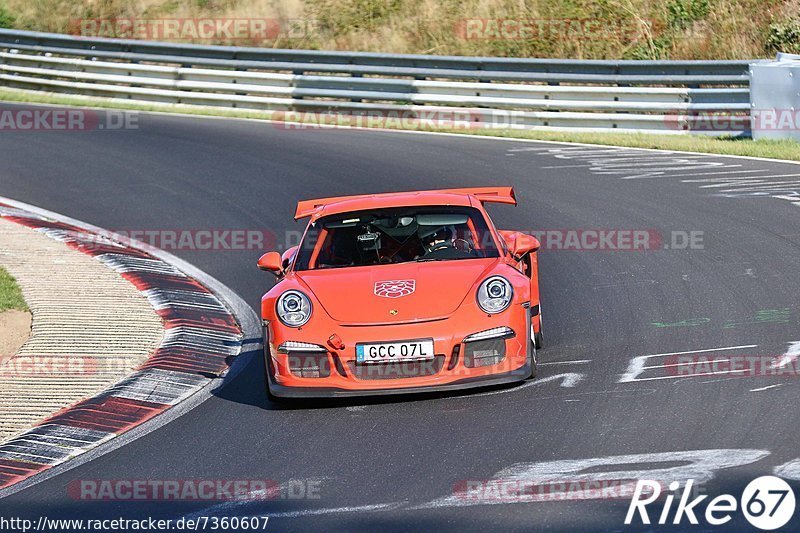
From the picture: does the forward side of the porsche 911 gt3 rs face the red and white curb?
no

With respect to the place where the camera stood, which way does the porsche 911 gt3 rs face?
facing the viewer

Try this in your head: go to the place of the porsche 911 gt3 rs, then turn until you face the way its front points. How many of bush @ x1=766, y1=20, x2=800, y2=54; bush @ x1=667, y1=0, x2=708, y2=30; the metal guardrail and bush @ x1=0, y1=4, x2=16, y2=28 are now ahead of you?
0

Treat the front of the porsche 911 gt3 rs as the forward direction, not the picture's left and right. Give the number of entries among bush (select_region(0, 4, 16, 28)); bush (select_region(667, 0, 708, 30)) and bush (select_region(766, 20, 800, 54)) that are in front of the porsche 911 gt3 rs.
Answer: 0

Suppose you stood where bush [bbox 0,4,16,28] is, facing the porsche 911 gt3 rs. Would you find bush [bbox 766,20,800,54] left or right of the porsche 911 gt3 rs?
left

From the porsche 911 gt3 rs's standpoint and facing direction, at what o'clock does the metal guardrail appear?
The metal guardrail is roughly at 6 o'clock from the porsche 911 gt3 rs.

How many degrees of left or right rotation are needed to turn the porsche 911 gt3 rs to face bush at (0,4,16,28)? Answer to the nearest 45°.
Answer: approximately 180°

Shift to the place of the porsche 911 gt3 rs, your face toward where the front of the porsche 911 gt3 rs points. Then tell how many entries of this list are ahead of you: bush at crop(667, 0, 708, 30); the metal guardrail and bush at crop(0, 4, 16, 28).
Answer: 0

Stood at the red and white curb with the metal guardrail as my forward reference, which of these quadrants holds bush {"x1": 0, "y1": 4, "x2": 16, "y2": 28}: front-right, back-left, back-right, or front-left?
front-left

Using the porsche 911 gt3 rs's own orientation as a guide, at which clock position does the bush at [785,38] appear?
The bush is roughly at 7 o'clock from the porsche 911 gt3 rs.

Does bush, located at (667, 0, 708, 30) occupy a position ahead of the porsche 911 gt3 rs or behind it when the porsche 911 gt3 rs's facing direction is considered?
behind

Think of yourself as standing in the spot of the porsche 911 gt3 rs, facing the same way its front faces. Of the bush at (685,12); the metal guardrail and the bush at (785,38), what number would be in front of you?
0
